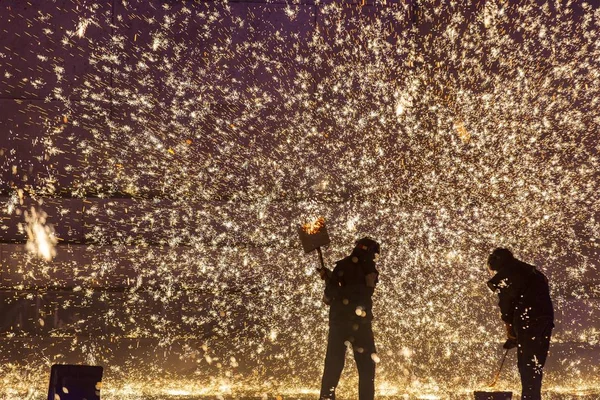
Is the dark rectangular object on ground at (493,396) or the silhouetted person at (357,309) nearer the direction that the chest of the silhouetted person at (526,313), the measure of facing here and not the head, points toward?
the silhouetted person

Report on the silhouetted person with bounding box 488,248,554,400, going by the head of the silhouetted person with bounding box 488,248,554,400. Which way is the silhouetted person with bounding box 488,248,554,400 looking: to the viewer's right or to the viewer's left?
to the viewer's left

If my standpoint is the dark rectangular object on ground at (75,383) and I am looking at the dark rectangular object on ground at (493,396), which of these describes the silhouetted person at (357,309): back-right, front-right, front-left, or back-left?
front-left

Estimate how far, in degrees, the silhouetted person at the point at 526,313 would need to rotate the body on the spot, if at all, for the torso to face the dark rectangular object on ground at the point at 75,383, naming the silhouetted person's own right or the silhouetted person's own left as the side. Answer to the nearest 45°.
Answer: approximately 45° to the silhouetted person's own left

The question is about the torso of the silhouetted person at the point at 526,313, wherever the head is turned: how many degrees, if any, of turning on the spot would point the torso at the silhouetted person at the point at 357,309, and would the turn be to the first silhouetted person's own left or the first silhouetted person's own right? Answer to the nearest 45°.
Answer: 0° — they already face them

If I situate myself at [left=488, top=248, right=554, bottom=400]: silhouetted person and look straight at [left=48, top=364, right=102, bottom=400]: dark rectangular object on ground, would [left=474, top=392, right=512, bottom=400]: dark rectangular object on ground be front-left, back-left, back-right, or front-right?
front-left

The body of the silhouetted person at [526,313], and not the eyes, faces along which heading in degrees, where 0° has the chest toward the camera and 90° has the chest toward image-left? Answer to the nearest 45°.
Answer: approximately 90°
